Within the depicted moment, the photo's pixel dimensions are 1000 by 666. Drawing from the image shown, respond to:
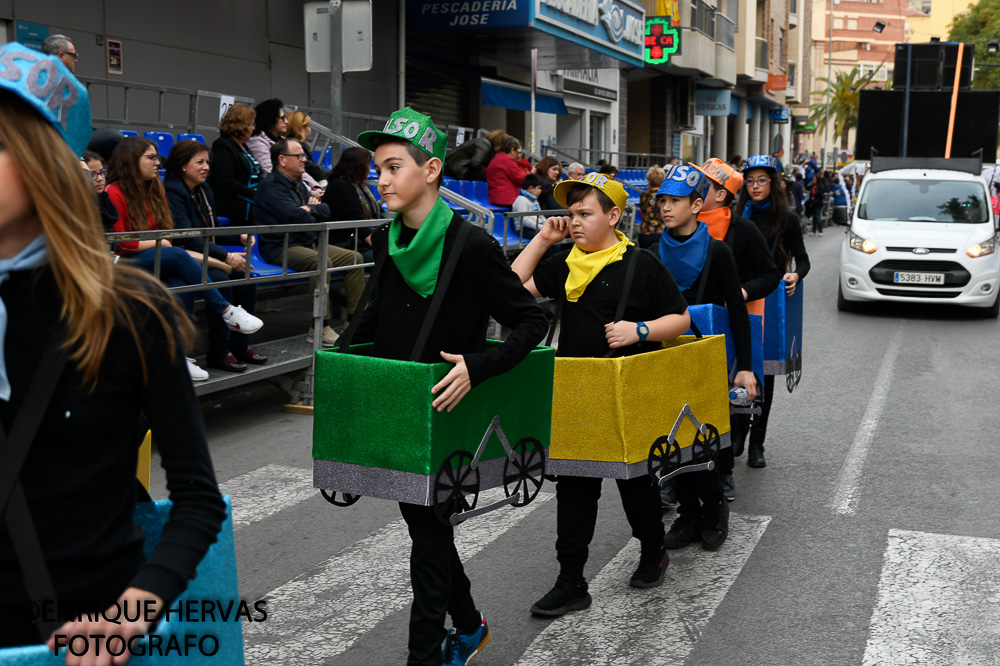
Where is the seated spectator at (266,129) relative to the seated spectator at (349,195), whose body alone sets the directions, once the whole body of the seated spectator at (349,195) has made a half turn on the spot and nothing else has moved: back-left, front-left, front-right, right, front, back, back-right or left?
front-right

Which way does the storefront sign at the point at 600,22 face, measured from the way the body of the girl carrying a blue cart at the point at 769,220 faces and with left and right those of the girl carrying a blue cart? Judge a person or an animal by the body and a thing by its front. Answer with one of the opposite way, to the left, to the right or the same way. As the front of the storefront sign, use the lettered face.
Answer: to the left

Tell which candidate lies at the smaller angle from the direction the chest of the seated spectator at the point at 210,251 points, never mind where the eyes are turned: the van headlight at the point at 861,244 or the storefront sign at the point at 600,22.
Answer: the van headlight

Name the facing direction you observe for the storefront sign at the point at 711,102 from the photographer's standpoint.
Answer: facing the viewer

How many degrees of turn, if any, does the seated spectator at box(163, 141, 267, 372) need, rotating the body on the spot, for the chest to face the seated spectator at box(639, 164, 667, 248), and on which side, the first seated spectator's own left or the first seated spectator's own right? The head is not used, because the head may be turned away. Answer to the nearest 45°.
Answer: approximately 90° to the first seated spectator's own left

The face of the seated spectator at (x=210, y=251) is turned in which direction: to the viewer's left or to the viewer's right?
to the viewer's right

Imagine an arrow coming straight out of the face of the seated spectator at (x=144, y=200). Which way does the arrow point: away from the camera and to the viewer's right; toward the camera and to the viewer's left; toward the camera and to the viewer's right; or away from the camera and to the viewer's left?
toward the camera and to the viewer's right

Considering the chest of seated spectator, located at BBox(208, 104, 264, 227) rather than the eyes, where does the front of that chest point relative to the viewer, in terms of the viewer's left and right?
facing to the right of the viewer

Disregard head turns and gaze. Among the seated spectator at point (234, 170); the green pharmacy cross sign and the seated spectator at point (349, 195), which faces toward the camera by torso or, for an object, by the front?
the green pharmacy cross sign

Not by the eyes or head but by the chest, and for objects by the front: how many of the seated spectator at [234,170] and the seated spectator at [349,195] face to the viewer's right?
2

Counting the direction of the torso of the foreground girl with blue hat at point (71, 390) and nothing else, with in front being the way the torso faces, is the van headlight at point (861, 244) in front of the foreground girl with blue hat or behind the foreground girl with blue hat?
behind

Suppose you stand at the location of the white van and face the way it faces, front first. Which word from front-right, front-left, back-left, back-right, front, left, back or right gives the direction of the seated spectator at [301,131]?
front-right

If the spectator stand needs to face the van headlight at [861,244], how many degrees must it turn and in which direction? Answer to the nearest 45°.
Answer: approximately 90° to its left

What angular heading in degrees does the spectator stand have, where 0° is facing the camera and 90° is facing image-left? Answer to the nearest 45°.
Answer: approximately 315°

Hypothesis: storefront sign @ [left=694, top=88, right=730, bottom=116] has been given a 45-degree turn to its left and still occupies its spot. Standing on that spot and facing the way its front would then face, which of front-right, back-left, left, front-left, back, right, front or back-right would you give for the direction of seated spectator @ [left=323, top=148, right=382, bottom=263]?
front-right

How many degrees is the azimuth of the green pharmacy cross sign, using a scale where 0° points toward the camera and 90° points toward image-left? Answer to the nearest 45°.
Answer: approximately 0°

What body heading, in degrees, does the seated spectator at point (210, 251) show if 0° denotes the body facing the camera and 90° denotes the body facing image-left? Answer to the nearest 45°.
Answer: approximately 315°

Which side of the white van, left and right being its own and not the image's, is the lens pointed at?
front
